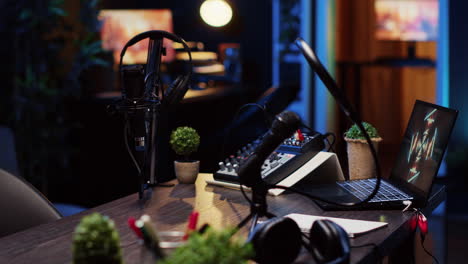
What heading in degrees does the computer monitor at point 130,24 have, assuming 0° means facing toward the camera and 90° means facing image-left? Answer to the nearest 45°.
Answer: approximately 0°

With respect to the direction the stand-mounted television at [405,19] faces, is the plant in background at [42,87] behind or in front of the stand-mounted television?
in front

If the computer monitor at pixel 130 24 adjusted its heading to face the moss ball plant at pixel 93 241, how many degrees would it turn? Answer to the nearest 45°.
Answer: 0° — it already faces it

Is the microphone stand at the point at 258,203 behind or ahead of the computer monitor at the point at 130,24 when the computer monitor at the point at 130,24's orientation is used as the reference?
ahead

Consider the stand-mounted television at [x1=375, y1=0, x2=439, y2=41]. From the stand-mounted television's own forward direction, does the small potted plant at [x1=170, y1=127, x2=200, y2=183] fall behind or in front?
in front

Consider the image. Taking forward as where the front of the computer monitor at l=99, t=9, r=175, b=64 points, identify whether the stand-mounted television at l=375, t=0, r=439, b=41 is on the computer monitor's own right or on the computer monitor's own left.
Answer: on the computer monitor's own left

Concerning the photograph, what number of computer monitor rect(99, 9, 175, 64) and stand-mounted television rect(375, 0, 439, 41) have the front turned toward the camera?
2

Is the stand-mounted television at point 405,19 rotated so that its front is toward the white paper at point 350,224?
yes
